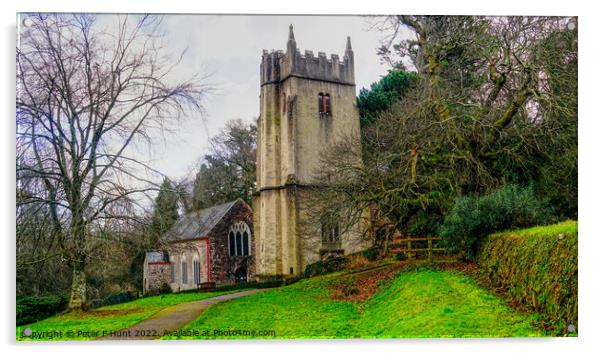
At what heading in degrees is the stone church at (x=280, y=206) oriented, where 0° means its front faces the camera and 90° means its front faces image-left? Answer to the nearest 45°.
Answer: approximately 315°

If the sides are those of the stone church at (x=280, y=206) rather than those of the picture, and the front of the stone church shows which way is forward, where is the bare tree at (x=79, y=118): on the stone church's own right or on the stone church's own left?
on the stone church's own right
